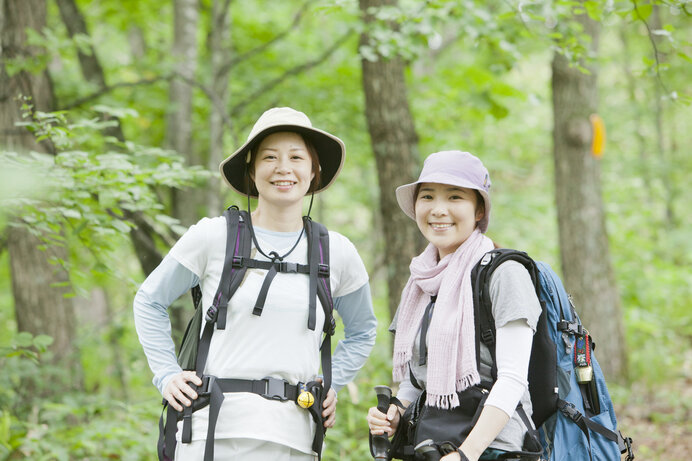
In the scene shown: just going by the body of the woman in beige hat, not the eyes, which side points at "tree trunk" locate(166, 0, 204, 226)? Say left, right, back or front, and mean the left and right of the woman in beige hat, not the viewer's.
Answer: back

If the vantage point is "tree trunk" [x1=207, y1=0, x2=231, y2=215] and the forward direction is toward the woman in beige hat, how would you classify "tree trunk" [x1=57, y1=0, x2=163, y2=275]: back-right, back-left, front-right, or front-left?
front-right

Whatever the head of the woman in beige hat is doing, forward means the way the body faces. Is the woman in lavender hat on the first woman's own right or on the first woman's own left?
on the first woman's own left

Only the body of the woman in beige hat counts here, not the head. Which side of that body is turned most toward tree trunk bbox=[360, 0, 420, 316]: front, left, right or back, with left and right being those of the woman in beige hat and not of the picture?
back

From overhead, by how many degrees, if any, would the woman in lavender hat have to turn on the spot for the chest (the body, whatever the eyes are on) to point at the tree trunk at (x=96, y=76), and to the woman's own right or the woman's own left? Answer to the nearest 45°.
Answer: approximately 90° to the woman's own right

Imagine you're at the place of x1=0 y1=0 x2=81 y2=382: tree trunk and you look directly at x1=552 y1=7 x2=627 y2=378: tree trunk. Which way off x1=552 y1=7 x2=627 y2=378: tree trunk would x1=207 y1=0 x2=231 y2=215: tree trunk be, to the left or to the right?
left

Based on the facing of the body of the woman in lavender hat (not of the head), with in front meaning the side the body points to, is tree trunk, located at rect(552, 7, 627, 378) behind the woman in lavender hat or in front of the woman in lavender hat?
behind

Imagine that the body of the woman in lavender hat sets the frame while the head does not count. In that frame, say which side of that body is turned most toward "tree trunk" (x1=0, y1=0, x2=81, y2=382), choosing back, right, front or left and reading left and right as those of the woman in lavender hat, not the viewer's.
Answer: right

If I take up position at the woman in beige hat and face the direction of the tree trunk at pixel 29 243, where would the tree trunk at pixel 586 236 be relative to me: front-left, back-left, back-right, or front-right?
front-right

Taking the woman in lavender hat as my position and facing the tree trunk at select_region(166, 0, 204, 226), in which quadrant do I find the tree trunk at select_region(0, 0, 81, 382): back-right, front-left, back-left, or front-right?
front-left

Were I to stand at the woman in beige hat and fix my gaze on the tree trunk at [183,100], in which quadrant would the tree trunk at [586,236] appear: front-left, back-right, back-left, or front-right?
front-right

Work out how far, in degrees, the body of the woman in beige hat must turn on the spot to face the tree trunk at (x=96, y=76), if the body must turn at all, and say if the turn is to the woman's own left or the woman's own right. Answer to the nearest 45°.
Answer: approximately 180°

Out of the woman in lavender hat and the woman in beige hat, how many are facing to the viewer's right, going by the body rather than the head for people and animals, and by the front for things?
0

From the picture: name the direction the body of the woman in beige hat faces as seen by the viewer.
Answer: toward the camera
